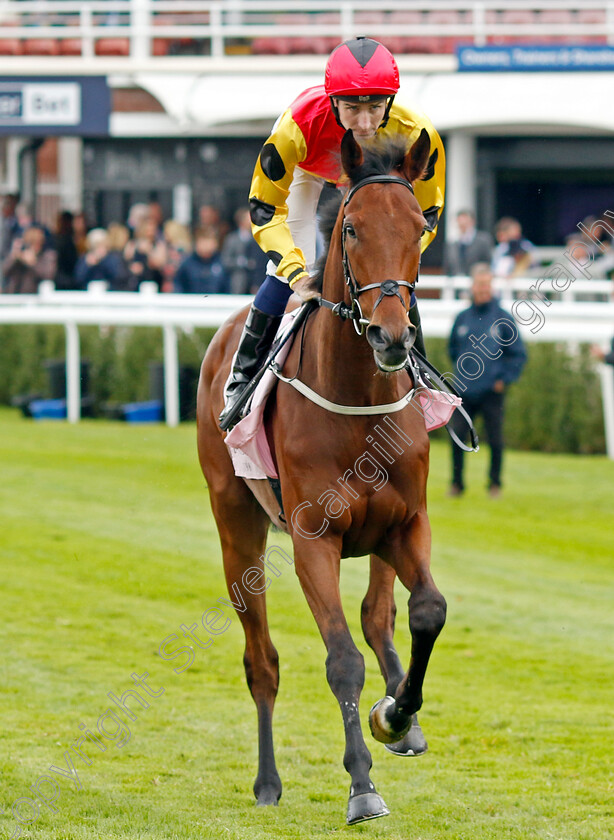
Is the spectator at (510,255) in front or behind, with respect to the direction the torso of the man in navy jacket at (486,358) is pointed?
behind

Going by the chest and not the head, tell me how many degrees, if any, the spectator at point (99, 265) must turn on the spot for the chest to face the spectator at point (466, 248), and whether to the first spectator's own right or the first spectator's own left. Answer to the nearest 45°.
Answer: approximately 45° to the first spectator's own left

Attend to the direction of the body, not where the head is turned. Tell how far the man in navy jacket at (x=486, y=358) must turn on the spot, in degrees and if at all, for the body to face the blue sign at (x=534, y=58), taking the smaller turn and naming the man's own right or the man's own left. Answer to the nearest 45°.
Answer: approximately 180°

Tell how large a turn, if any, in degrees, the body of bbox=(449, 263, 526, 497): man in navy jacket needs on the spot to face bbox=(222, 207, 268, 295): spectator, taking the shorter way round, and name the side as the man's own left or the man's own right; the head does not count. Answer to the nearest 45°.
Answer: approximately 135° to the man's own right

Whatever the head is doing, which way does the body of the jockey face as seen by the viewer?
toward the camera

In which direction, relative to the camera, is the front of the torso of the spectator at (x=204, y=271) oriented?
toward the camera

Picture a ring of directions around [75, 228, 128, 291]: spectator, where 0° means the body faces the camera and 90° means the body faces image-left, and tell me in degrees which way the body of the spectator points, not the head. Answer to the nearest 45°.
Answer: approximately 0°
